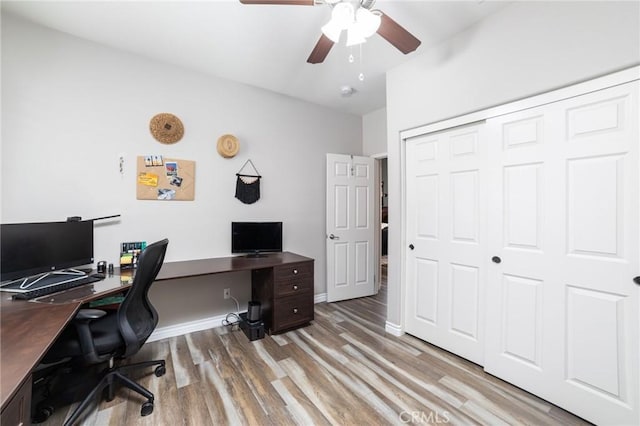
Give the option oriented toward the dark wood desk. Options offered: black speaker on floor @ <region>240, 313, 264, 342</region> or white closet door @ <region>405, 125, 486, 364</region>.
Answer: the white closet door

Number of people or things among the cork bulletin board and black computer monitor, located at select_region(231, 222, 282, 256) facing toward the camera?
2

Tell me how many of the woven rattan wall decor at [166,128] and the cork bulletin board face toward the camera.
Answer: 2

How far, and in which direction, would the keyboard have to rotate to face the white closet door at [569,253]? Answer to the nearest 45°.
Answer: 0° — it already faces it

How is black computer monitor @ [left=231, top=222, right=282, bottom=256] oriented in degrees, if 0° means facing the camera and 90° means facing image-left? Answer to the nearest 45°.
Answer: approximately 0°

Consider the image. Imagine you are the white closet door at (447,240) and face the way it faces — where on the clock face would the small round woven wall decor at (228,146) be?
The small round woven wall decor is roughly at 1 o'clock from the white closet door.

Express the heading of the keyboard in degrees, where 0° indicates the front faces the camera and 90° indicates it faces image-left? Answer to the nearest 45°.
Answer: approximately 315°
